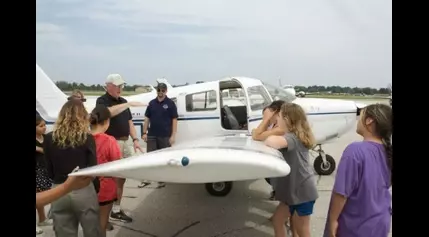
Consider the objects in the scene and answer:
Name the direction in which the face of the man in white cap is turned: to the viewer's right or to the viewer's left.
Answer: to the viewer's right

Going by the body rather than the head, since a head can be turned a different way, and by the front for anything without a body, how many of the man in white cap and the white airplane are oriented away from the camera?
0

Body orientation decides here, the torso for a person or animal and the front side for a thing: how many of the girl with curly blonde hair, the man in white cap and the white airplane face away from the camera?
1

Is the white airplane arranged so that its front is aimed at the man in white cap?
no

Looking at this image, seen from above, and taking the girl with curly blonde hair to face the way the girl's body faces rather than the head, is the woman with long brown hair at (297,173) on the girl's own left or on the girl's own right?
on the girl's own right

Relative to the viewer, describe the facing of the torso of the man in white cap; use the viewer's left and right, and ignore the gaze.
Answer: facing the viewer and to the right of the viewer

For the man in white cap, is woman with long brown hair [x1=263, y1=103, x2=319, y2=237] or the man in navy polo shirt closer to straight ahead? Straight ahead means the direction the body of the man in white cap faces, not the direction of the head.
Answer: the woman with long brown hair

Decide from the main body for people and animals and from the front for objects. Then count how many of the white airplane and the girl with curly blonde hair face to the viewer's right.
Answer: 1

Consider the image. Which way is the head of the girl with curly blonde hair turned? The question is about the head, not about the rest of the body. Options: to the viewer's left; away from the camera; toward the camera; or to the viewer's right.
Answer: away from the camera

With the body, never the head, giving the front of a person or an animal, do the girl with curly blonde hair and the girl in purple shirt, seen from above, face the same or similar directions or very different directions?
same or similar directions

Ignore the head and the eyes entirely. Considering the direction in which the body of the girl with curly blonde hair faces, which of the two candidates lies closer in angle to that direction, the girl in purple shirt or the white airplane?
the white airplane

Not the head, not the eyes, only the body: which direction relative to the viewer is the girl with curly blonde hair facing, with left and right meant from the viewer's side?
facing away from the viewer

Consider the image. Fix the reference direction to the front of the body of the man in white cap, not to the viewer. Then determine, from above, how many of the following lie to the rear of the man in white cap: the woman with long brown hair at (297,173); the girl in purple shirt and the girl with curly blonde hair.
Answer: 0

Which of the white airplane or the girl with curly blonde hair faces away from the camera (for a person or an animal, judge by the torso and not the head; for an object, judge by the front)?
the girl with curly blonde hair

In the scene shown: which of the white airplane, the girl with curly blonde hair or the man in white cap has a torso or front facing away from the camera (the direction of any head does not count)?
the girl with curly blonde hair

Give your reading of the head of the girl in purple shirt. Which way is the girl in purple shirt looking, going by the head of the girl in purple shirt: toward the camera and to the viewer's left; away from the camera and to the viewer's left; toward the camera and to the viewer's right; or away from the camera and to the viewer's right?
away from the camera and to the viewer's left

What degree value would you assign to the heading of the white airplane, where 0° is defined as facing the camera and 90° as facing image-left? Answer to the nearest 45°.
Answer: approximately 270°

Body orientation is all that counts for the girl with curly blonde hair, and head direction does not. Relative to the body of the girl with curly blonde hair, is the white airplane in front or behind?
in front

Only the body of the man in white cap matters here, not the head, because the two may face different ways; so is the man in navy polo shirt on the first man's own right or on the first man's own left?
on the first man's own left

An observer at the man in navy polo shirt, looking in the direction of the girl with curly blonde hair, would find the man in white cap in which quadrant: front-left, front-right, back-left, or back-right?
front-right
